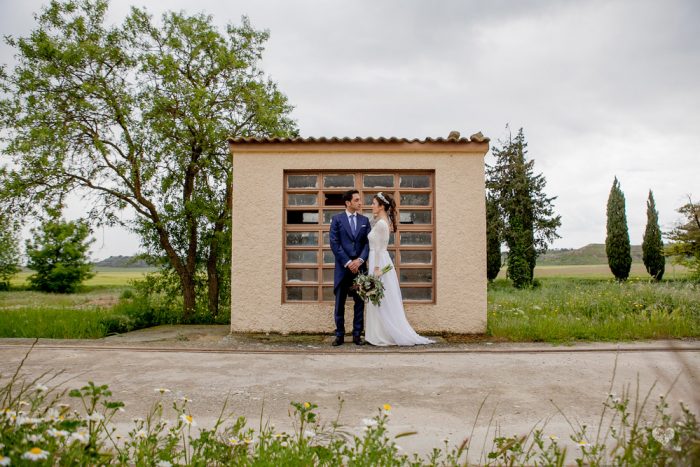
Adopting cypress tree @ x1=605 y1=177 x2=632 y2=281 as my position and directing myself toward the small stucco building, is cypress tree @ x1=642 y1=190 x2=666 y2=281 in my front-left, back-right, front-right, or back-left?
back-left

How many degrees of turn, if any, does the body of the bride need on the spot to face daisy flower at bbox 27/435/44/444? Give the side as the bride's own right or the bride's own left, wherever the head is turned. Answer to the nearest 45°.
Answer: approximately 90° to the bride's own left

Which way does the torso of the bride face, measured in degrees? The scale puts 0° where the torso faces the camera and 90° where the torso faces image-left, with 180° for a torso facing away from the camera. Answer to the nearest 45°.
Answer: approximately 90°

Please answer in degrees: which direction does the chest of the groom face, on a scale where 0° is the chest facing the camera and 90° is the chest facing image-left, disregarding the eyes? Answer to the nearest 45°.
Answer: approximately 0°

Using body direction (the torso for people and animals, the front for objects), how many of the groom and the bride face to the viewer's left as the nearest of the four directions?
1

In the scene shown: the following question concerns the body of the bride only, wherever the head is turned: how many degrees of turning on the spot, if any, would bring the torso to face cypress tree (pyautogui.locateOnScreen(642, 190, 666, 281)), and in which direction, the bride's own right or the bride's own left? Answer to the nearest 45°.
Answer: approximately 135° to the bride's own right
